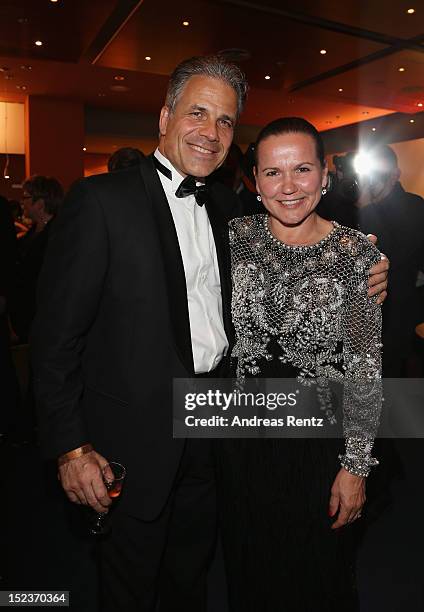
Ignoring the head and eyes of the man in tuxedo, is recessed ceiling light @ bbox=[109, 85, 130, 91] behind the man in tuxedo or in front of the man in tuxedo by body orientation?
behind

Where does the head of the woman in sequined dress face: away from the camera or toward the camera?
toward the camera

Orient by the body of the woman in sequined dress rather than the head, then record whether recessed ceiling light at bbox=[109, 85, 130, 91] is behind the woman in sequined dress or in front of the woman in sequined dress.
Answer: behind

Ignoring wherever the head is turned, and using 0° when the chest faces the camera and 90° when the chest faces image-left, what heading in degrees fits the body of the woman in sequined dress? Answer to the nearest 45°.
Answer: approximately 0°
